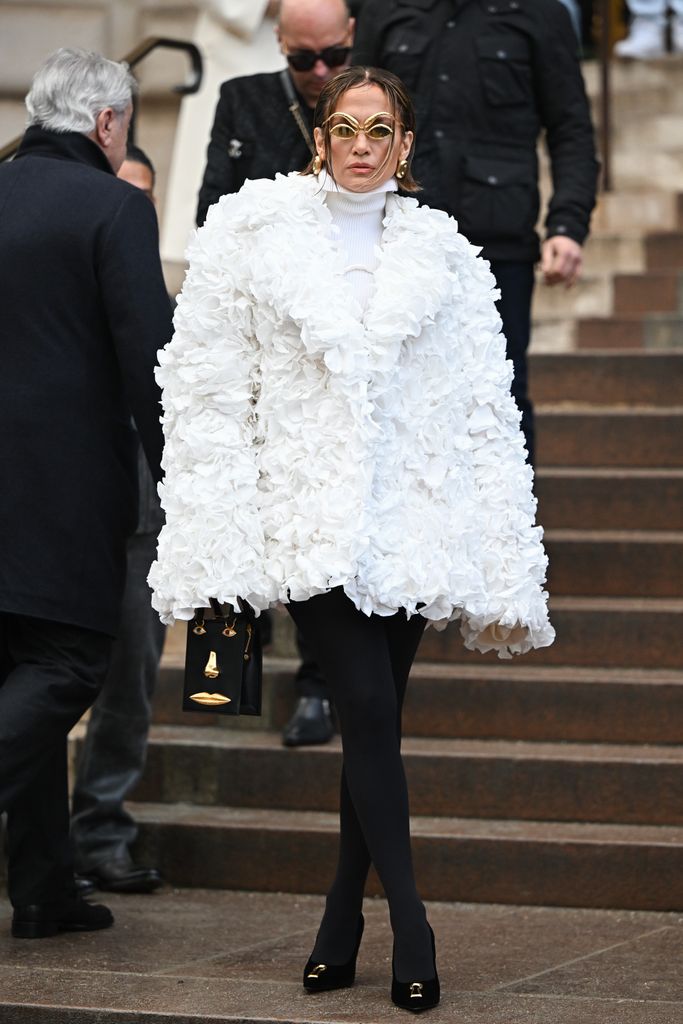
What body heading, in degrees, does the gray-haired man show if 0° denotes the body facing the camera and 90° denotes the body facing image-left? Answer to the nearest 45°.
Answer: approximately 225°

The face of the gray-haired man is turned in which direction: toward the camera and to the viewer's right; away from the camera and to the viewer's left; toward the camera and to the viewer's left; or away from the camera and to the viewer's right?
away from the camera and to the viewer's right

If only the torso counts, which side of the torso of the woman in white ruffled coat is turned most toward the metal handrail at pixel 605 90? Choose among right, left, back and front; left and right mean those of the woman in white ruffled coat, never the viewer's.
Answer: back

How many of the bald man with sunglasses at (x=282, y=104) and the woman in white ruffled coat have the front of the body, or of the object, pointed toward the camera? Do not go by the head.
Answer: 2

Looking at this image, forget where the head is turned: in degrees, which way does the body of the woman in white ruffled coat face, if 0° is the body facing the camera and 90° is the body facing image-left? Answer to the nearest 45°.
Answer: approximately 0°

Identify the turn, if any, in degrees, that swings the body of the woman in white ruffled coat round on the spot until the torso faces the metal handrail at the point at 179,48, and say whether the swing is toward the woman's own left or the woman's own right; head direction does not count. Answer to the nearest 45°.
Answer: approximately 180°

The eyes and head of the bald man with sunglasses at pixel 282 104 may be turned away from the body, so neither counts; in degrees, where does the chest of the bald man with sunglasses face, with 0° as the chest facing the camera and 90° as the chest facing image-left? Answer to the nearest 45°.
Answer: approximately 0°
